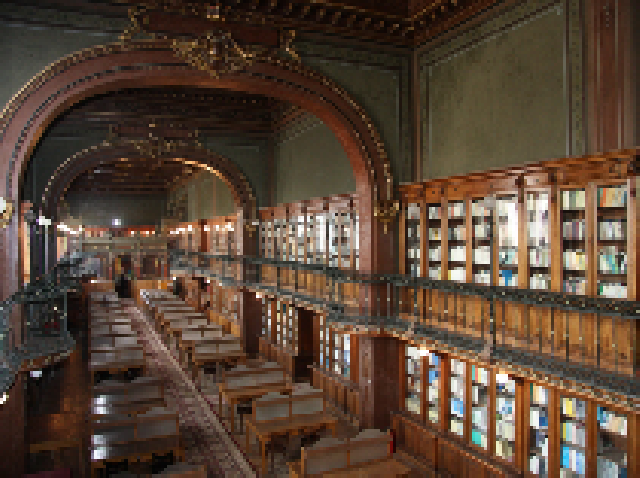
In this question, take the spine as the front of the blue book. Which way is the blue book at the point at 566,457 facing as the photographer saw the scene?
facing the viewer and to the left of the viewer

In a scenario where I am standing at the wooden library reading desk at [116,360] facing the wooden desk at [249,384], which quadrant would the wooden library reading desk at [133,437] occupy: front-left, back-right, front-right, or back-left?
front-right

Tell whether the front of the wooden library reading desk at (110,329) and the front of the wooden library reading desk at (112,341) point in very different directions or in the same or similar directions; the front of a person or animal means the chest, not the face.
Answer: same or similar directions
